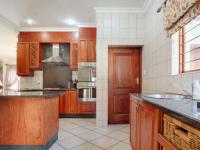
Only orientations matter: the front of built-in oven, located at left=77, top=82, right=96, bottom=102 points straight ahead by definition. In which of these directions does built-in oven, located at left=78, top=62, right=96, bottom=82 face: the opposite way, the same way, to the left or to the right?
the same way

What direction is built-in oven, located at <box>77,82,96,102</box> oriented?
toward the camera

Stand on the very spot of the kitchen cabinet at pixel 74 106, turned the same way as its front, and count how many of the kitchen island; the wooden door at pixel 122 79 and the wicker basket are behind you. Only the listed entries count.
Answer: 0

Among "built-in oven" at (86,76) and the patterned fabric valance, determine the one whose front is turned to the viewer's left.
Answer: the patterned fabric valance

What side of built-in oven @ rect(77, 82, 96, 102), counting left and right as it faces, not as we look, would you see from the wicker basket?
front

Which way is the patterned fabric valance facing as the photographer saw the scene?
facing to the left of the viewer

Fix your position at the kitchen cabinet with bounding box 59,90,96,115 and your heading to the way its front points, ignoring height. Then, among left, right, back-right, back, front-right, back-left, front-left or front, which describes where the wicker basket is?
front

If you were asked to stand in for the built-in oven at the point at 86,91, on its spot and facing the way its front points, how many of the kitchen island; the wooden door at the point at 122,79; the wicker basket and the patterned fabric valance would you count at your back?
0

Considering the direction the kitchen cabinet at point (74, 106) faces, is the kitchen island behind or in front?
in front

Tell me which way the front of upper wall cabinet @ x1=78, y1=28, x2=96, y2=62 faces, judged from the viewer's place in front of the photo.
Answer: facing the viewer

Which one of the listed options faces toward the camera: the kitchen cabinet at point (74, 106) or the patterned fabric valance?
the kitchen cabinet

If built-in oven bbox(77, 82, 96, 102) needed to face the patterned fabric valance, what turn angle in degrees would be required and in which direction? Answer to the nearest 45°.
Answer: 0° — it already faces it

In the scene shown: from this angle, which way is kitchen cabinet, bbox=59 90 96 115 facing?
toward the camera

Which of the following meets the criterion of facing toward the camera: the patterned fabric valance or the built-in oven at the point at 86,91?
the built-in oven

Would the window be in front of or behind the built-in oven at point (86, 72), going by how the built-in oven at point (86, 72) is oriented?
in front
